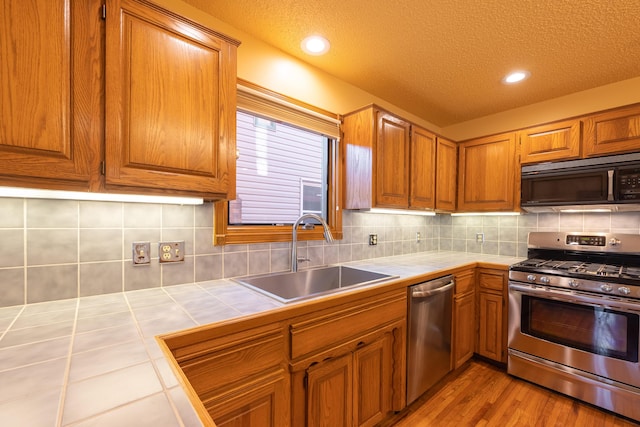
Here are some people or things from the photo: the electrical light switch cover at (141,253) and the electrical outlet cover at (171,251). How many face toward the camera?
2

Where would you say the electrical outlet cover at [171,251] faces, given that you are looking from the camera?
facing the viewer

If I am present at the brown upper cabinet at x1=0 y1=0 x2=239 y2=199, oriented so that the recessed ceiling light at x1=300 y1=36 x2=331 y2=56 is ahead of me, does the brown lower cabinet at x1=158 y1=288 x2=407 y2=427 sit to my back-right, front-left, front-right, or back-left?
front-right

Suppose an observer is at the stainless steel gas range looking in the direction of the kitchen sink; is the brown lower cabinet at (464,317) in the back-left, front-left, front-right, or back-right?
front-right

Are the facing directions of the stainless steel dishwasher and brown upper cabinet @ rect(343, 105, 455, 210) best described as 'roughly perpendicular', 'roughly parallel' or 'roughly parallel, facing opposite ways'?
roughly parallel

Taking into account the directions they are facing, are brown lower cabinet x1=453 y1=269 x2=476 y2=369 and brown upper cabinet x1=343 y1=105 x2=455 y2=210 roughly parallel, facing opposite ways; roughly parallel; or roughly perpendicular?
roughly parallel

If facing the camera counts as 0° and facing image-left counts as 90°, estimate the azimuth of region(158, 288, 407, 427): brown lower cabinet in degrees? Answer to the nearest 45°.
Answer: approximately 315°

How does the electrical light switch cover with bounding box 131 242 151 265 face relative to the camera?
toward the camera

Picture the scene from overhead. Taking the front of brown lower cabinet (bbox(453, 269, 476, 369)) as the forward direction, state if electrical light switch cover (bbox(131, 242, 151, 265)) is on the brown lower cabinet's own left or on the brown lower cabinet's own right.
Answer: on the brown lower cabinet's own right

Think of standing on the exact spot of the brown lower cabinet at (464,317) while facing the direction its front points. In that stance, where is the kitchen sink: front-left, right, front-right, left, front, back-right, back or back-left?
right

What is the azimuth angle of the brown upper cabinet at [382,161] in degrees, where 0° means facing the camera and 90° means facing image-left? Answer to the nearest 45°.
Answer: approximately 315°
